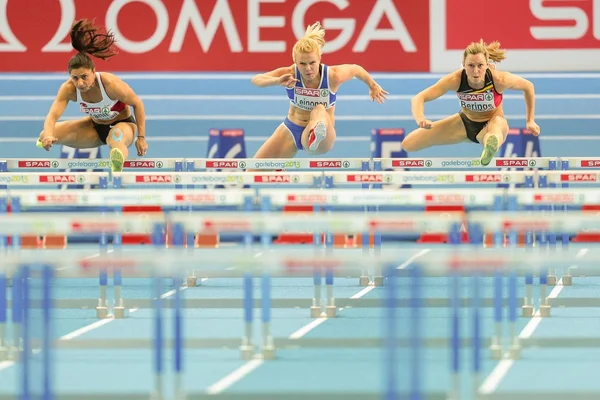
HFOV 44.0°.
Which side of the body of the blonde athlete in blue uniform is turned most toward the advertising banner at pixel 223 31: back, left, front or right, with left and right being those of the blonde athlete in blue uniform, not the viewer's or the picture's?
back

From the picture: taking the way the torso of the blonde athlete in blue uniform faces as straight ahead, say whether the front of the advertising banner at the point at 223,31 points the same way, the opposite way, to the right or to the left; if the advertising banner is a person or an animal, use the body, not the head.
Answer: the same way

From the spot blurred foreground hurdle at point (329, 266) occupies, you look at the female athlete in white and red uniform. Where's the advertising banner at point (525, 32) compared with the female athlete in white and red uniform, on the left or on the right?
right

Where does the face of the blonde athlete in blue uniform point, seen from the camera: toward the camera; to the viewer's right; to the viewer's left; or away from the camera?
toward the camera

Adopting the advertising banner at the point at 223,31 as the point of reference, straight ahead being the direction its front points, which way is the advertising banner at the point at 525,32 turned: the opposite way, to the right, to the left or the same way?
the same way

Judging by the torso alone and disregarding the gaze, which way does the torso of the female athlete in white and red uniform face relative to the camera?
toward the camera

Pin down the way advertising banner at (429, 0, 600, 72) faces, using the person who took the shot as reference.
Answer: facing the viewer

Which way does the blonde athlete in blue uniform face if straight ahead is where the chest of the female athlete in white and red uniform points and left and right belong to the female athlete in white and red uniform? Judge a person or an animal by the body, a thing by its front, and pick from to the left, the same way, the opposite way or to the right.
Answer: the same way

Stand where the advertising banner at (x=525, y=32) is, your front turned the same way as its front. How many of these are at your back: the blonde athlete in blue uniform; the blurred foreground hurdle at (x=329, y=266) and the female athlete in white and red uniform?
0

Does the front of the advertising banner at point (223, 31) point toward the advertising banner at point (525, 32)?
no

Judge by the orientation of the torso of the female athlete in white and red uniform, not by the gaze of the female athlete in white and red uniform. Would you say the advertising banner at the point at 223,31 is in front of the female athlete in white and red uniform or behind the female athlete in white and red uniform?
behind

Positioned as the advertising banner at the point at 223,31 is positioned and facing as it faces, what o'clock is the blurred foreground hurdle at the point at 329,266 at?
The blurred foreground hurdle is roughly at 12 o'clock from the advertising banner.

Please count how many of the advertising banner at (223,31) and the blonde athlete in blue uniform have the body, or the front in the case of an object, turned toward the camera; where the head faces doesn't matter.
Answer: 2

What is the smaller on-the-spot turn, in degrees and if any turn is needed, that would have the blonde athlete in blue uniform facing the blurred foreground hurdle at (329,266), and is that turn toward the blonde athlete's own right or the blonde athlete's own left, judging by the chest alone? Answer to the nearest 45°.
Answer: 0° — they already face it

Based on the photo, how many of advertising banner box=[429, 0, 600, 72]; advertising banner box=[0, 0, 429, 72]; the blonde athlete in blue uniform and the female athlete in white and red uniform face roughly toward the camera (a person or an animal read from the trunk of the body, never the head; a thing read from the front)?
4

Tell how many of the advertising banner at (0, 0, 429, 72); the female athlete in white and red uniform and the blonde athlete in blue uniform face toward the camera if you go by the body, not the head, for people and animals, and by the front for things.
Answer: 3

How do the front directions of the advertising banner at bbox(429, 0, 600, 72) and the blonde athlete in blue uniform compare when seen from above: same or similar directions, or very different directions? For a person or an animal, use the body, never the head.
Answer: same or similar directions
